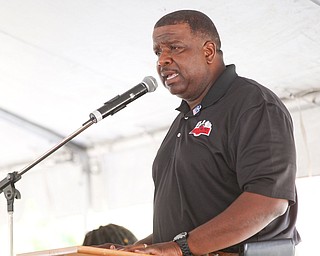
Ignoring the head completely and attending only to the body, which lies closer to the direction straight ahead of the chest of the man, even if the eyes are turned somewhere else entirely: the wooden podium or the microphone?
the wooden podium

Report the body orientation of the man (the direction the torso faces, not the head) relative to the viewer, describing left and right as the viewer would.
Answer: facing the viewer and to the left of the viewer

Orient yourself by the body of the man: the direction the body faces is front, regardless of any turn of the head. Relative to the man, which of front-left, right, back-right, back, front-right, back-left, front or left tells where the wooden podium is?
front

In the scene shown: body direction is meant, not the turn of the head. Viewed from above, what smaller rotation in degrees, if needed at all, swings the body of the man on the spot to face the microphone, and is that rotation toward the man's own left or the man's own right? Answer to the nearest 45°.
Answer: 0° — they already face it
